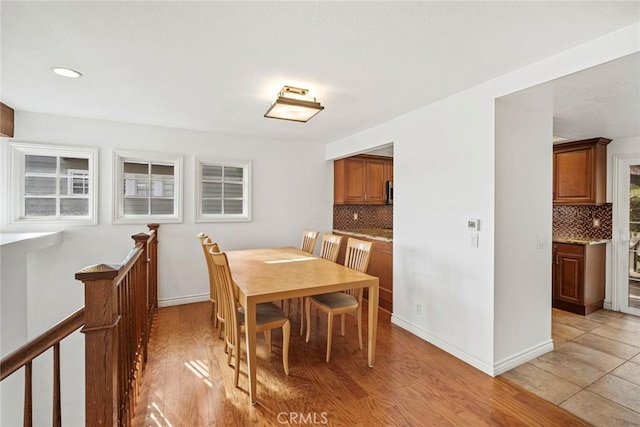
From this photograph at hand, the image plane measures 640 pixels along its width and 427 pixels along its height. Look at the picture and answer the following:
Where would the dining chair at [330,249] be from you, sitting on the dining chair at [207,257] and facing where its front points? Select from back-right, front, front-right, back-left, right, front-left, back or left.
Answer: front

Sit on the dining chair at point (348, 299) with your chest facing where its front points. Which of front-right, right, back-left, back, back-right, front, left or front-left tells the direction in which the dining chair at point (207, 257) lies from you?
front-right

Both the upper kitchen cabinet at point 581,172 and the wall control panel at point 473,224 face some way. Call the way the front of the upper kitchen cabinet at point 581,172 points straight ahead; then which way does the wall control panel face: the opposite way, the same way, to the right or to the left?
the same way

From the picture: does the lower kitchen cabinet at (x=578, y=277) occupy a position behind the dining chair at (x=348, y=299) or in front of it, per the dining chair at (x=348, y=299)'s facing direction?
behind

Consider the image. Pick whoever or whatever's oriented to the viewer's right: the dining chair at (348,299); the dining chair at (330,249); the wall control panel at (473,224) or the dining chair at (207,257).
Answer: the dining chair at (207,257)

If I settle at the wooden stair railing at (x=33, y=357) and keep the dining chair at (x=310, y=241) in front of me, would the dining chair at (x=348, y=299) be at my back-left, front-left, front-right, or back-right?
front-right

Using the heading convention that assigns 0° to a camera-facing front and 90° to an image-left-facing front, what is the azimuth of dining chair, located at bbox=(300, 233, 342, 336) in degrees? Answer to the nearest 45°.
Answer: approximately 45°

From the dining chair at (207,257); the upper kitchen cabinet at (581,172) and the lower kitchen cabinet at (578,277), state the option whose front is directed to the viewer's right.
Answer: the dining chair

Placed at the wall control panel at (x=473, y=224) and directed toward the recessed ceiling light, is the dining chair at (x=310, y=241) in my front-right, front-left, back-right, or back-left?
front-right

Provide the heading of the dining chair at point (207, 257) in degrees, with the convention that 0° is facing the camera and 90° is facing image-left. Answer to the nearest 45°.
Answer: approximately 270°

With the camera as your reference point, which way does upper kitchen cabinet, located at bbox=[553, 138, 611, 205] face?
facing the viewer and to the left of the viewer

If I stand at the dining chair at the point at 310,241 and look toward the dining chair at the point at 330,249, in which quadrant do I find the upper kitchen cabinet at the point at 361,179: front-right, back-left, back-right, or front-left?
back-left

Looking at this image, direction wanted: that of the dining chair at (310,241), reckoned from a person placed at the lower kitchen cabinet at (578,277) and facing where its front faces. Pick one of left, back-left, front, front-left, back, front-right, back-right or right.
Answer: front

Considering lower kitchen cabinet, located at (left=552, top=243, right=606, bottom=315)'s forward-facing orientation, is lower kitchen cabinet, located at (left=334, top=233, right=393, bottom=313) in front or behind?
in front

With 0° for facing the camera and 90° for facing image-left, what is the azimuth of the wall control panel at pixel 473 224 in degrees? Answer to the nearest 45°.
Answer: approximately 45°
